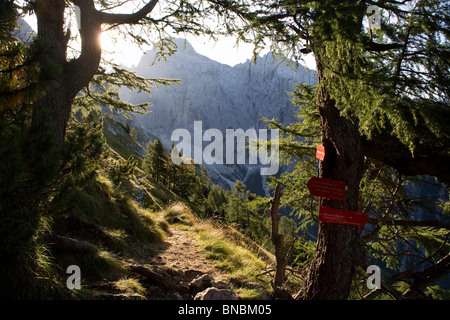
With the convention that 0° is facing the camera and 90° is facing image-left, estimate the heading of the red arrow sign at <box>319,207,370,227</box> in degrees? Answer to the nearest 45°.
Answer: approximately 0°
